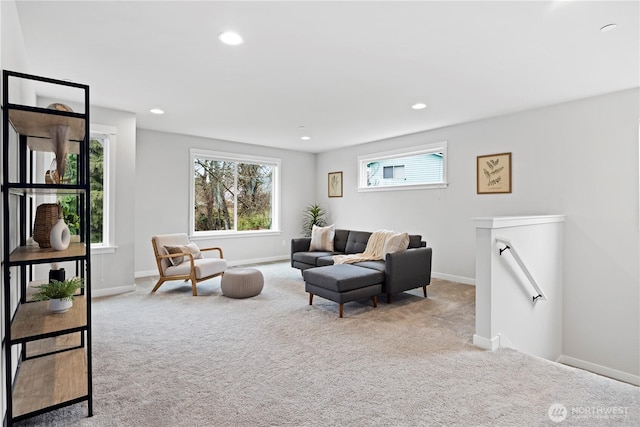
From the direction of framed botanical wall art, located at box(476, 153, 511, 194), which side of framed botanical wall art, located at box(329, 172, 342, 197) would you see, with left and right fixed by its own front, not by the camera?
left

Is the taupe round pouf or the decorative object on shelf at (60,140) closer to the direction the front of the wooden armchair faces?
the taupe round pouf

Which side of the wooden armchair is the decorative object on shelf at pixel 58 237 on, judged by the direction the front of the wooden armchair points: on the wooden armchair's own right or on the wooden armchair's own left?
on the wooden armchair's own right

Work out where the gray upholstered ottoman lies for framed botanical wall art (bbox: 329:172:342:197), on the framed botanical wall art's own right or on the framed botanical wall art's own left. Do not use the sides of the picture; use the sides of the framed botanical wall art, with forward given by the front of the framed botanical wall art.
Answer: on the framed botanical wall art's own left

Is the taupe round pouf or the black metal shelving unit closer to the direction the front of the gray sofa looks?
the black metal shelving unit

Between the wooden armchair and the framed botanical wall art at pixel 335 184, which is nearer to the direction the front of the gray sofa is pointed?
the wooden armchair

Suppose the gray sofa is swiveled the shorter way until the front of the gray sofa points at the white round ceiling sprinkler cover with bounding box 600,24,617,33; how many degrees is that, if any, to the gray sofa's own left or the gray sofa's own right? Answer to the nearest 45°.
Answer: approximately 90° to the gray sofa's own left

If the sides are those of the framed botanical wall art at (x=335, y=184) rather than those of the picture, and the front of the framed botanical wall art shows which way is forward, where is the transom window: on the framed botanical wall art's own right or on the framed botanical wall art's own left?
on the framed botanical wall art's own left

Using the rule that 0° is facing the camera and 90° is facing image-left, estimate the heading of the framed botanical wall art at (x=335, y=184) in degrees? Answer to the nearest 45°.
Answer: approximately 45°
